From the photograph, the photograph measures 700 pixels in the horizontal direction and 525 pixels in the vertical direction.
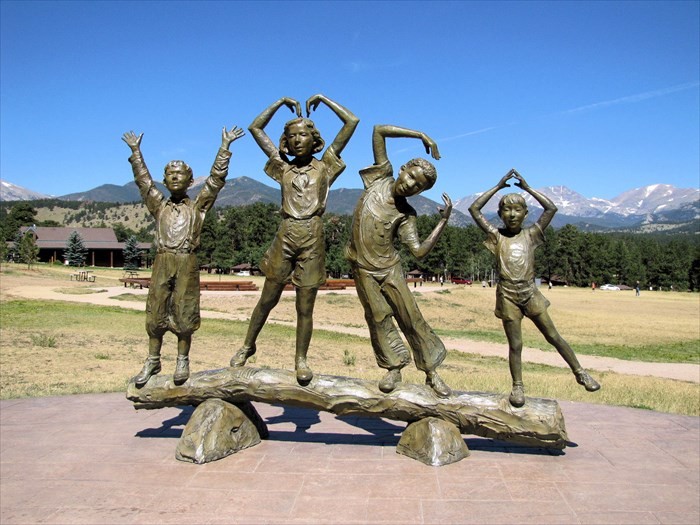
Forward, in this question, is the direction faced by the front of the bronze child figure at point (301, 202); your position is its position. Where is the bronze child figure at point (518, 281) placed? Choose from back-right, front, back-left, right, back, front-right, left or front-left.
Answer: left

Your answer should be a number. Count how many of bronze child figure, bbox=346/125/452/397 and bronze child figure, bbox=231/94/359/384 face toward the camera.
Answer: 2

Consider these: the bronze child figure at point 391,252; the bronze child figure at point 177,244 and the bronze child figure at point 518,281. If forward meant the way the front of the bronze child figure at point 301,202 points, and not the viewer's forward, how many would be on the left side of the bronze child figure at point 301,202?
2

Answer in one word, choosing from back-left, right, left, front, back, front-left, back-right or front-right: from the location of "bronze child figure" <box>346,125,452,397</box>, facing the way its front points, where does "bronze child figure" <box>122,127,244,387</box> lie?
right

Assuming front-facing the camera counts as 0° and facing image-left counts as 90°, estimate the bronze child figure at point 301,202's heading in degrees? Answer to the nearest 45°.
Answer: approximately 0°

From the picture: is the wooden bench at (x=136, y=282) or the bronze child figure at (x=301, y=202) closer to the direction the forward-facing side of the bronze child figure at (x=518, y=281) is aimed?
the bronze child figure

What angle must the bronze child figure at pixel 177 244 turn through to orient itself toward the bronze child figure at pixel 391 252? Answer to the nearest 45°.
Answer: approximately 90° to its left

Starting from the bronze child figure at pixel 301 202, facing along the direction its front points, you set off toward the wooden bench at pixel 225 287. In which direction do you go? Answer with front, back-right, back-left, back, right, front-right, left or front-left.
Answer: back

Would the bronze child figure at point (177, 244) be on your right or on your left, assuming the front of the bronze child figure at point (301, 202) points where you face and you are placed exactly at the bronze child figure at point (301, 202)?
on your right

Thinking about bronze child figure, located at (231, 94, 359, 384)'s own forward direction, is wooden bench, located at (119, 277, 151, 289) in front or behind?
behind
